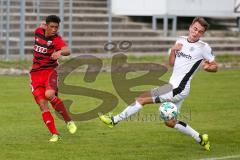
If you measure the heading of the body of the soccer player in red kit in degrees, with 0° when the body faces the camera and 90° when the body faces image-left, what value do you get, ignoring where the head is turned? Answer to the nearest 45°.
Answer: approximately 0°

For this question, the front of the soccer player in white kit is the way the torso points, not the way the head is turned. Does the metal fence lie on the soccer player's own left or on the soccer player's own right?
on the soccer player's own right

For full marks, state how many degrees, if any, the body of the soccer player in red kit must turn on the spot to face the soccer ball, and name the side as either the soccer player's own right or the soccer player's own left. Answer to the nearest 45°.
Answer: approximately 45° to the soccer player's own left

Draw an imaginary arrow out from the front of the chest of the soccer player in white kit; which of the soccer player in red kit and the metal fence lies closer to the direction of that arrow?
the soccer player in red kit

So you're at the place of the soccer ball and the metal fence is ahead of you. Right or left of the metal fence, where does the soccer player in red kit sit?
left

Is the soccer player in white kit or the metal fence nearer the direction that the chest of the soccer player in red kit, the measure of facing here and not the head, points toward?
the soccer player in white kit

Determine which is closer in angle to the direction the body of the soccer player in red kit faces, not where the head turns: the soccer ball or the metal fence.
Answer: the soccer ball

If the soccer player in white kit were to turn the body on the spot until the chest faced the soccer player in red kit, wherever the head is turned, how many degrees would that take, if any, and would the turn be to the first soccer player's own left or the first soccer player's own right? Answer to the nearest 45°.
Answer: approximately 45° to the first soccer player's own right

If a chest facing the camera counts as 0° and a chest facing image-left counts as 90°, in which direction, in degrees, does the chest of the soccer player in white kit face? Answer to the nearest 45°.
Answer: approximately 45°
